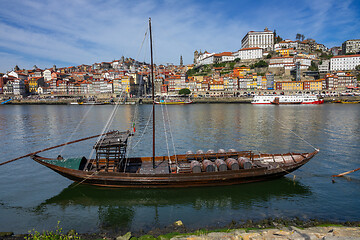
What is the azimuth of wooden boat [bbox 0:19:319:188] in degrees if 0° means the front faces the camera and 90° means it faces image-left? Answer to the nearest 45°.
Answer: approximately 270°

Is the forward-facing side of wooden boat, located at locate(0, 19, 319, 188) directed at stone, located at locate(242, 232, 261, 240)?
no

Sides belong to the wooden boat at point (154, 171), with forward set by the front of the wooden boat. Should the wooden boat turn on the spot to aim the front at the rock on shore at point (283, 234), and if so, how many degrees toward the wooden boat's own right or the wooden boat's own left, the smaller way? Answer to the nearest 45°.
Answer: approximately 45° to the wooden boat's own right

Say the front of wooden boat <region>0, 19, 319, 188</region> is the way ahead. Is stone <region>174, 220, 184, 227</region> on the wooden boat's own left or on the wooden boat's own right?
on the wooden boat's own right
